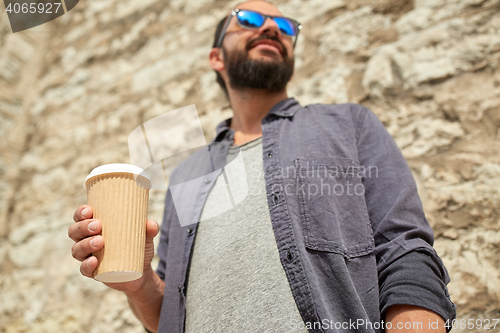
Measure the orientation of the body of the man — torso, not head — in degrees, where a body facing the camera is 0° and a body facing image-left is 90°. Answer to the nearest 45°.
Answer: approximately 45°
